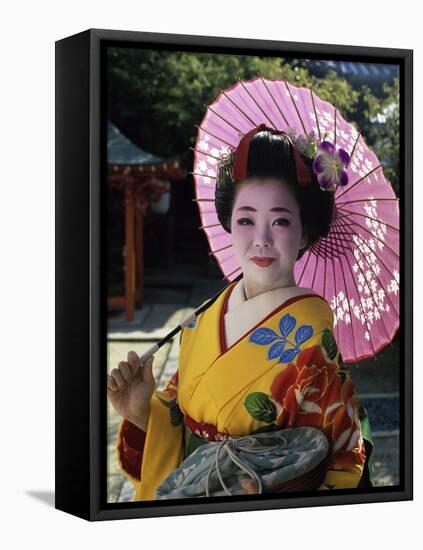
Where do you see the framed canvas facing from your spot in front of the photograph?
facing the viewer and to the right of the viewer
